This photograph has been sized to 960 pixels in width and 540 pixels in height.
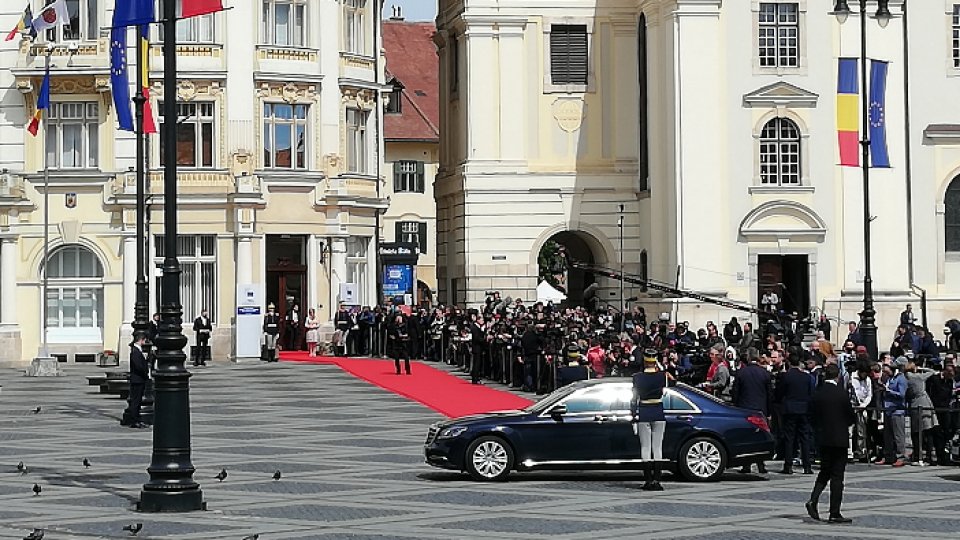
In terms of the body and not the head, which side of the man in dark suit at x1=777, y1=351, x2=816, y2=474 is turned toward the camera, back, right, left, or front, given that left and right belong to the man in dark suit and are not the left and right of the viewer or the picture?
back

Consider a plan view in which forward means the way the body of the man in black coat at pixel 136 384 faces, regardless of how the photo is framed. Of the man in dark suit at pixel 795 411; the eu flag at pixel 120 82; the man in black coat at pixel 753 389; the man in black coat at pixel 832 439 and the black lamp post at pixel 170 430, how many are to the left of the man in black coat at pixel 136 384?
1

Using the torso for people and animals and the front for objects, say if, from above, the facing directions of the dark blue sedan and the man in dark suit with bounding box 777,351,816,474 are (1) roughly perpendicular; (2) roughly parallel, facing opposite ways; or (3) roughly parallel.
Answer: roughly perpendicular

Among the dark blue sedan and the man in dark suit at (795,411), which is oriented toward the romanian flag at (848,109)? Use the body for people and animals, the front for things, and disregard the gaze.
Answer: the man in dark suit

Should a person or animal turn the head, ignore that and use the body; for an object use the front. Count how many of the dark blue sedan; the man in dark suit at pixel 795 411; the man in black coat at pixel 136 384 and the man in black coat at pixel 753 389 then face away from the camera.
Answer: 2

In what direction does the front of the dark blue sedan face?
to the viewer's left

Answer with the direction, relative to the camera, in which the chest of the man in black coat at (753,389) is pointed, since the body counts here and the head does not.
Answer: away from the camera

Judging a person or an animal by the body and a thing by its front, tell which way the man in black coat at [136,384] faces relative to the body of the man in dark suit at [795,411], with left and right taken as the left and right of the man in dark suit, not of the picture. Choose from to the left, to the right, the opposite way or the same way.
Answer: to the right

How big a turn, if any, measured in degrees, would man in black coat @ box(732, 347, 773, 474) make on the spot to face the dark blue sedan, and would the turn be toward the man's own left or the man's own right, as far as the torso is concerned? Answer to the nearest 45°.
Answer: approximately 135° to the man's own left

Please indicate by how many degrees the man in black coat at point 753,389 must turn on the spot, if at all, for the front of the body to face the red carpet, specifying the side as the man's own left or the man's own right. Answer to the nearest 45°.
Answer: approximately 45° to the man's own left

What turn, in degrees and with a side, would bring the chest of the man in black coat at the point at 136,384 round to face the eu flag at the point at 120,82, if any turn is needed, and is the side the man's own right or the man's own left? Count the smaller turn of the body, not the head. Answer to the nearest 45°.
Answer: approximately 90° to the man's own left

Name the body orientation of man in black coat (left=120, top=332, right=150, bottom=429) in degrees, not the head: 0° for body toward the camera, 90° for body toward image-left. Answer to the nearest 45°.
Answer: approximately 270°
